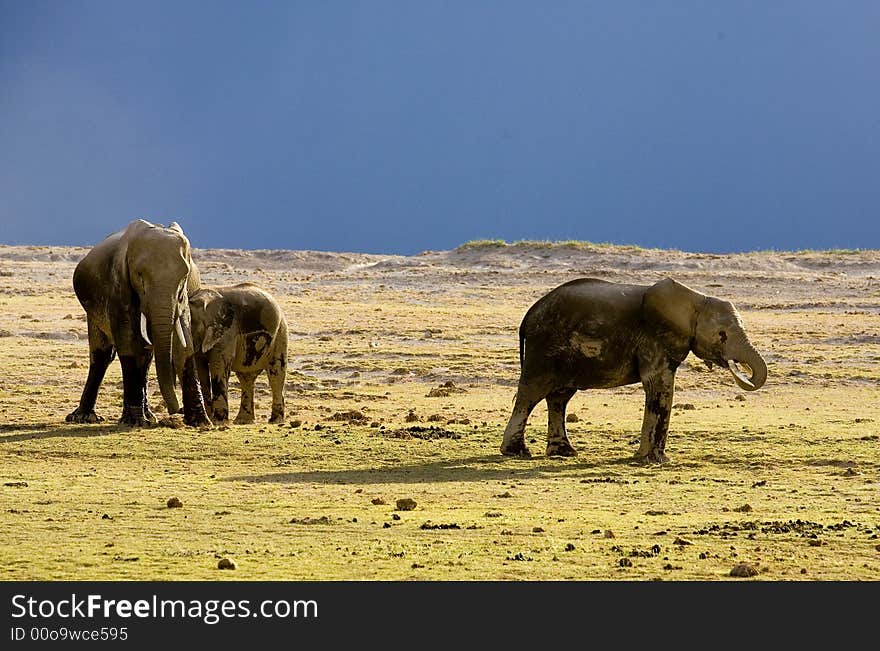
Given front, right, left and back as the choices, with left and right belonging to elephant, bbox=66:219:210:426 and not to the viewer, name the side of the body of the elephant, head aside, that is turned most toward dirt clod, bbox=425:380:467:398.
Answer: left

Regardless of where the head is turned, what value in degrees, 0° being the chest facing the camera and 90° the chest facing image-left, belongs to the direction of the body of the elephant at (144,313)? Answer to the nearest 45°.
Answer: approximately 315°

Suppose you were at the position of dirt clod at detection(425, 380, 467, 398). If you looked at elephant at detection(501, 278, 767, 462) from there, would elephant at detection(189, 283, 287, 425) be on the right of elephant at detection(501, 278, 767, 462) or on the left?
right

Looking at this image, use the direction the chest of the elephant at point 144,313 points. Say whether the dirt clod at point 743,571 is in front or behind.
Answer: in front

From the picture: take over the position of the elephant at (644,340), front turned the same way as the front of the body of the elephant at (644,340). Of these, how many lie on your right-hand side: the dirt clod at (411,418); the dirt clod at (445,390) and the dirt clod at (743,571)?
1

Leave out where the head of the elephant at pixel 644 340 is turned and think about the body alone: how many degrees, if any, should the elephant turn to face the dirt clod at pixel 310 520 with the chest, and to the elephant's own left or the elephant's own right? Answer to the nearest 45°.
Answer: approximately 135° to the elephant's own right

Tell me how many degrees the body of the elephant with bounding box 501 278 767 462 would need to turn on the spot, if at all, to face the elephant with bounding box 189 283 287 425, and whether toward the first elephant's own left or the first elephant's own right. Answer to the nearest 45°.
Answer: approximately 180°

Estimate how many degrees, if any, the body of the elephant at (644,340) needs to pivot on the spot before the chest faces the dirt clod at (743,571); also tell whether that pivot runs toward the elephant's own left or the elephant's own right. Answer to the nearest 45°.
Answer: approximately 90° to the elephant's own right

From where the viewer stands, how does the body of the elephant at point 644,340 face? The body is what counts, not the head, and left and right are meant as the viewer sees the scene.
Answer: facing to the right of the viewer

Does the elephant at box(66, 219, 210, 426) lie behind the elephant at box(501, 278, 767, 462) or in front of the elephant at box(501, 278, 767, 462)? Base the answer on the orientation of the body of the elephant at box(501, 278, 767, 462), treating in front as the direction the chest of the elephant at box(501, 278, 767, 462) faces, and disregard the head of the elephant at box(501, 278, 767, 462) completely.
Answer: behind

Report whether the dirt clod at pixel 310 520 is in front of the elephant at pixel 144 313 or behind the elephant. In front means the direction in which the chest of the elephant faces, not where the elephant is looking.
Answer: in front
